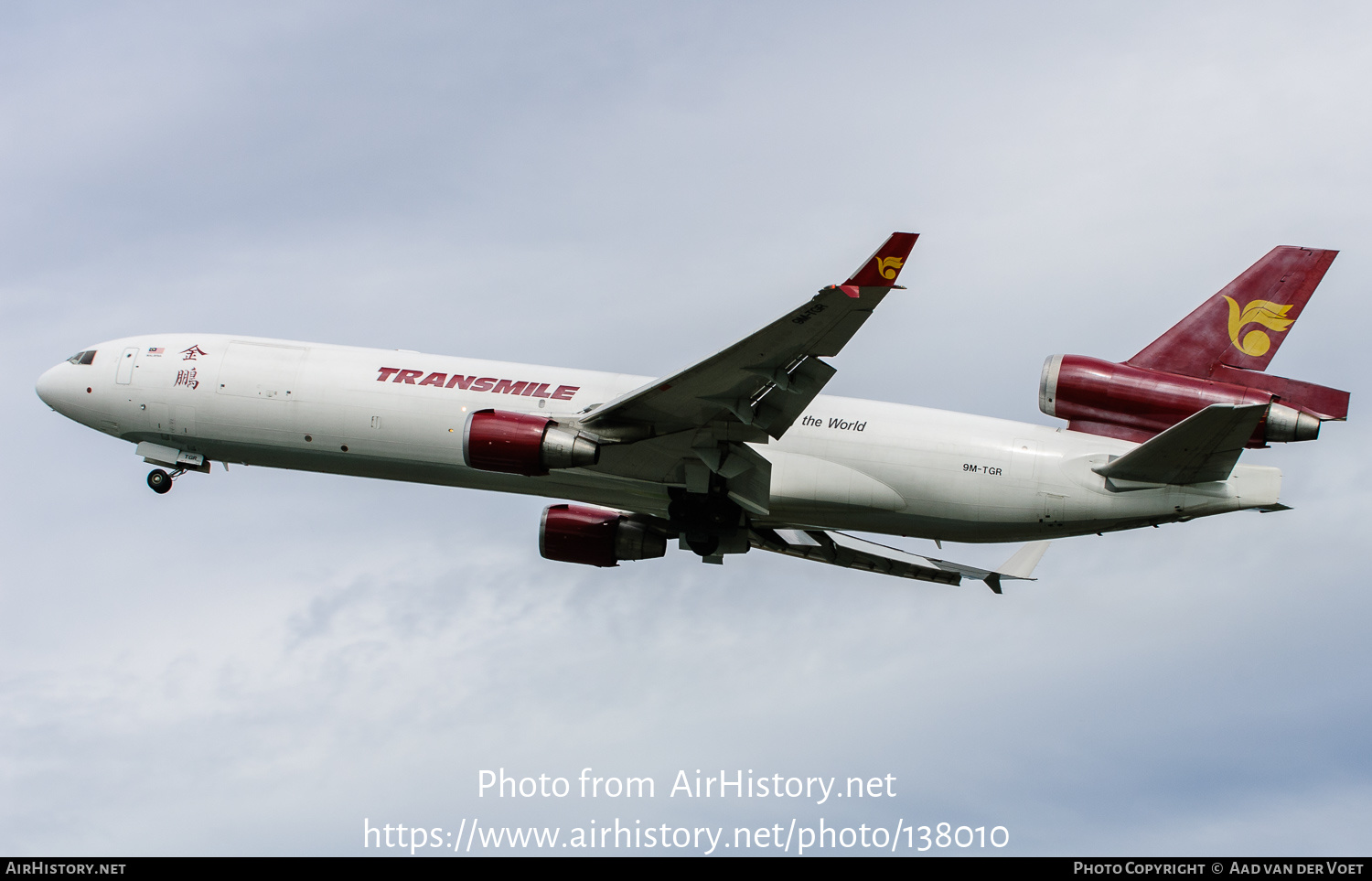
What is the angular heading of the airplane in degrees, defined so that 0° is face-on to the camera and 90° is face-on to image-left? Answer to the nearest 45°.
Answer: approximately 90°
